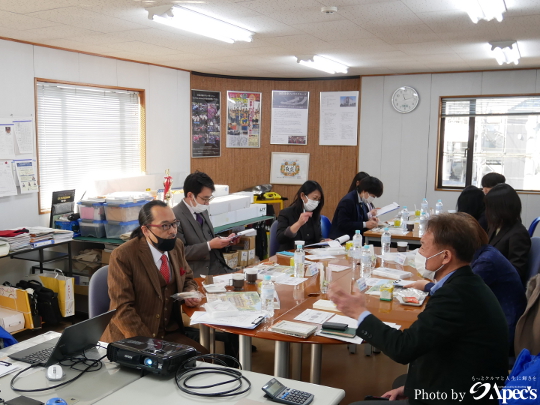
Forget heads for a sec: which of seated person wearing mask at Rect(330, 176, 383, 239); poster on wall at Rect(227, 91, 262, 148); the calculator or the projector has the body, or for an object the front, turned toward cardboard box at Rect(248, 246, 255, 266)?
the poster on wall

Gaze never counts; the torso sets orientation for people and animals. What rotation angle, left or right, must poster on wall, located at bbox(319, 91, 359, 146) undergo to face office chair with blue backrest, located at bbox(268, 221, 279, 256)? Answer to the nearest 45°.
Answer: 0° — it already faces it

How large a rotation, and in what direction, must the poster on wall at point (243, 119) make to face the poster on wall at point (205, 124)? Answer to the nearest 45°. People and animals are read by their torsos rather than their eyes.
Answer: approximately 45° to its right

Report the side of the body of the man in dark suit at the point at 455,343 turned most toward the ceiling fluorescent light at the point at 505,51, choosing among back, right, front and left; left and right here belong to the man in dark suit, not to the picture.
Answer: right

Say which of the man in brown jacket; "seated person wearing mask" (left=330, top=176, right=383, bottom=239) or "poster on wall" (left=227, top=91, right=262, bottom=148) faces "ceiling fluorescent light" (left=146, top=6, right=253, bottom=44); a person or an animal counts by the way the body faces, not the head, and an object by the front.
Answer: the poster on wall

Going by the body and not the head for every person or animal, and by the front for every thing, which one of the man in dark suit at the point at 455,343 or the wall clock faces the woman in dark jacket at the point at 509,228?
the wall clock

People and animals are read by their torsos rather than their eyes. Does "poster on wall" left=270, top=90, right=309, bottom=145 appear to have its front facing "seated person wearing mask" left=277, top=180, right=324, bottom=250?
yes

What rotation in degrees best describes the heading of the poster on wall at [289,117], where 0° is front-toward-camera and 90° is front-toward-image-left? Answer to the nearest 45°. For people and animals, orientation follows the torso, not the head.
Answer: approximately 0°

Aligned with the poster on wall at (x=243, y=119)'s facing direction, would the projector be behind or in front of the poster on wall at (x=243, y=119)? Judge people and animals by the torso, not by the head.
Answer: in front

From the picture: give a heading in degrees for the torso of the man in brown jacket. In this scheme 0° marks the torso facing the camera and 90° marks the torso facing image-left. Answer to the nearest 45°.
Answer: approximately 315°

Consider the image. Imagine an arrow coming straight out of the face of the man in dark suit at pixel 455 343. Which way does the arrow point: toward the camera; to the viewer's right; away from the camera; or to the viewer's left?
to the viewer's left

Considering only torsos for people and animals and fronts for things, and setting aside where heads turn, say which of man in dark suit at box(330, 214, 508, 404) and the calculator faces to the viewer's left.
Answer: the man in dark suit
